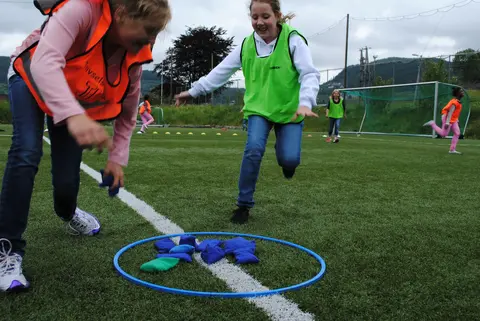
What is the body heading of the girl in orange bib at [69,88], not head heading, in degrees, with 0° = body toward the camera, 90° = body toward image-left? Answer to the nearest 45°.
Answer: approximately 315°

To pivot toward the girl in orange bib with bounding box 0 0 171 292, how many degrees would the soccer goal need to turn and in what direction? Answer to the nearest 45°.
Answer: approximately 45° to its left

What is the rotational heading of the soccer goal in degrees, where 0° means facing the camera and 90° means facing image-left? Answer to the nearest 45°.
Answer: approximately 45°

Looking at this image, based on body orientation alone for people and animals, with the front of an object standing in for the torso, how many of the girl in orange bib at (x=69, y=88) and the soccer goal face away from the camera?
0

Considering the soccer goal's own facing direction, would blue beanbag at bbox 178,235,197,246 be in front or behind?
in front

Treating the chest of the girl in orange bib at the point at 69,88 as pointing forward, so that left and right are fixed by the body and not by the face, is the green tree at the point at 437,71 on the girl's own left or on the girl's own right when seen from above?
on the girl's own left

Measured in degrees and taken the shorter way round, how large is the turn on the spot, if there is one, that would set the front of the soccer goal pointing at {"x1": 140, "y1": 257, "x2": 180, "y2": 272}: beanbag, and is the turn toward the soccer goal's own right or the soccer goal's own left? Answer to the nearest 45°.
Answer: approximately 45° to the soccer goal's own left

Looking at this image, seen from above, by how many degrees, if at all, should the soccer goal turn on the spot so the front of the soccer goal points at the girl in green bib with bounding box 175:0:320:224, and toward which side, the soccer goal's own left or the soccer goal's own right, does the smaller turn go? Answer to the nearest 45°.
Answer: approximately 45° to the soccer goal's own left

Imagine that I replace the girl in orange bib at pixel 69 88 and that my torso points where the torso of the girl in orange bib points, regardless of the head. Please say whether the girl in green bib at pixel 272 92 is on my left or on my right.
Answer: on my left

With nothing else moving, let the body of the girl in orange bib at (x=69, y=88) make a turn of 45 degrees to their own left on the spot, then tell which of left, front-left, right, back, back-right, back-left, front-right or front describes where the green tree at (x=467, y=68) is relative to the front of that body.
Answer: front-left
